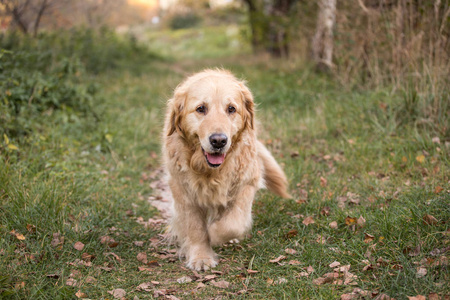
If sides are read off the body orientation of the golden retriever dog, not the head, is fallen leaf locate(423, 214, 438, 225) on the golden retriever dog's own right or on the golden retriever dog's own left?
on the golden retriever dog's own left

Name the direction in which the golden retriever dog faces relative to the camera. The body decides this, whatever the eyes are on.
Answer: toward the camera

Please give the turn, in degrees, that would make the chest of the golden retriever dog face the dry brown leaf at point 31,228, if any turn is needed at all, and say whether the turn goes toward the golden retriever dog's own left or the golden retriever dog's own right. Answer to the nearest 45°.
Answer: approximately 90° to the golden retriever dog's own right

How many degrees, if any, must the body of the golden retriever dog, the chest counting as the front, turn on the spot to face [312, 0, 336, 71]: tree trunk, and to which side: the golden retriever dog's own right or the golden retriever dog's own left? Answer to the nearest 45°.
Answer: approximately 180°

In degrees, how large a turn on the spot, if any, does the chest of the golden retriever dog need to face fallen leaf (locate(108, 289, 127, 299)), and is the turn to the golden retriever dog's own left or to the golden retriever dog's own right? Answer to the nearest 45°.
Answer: approximately 45° to the golden retriever dog's own right

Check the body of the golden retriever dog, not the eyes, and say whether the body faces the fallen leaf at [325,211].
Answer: no

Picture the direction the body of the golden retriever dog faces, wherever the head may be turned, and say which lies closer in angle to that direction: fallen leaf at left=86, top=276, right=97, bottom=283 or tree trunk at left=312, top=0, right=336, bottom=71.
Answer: the fallen leaf

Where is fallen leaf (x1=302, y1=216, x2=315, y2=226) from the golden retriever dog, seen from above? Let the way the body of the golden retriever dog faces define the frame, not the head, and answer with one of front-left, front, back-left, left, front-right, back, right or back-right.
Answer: left

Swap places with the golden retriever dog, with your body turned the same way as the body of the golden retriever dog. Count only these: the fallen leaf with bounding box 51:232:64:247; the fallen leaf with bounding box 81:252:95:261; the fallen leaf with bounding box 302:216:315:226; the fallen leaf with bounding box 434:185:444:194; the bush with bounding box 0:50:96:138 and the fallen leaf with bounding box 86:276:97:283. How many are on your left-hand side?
2

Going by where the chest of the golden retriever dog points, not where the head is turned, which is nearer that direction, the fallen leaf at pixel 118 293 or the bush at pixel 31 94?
the fallen leaf

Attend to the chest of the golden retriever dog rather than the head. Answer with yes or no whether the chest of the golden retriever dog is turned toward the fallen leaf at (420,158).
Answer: no

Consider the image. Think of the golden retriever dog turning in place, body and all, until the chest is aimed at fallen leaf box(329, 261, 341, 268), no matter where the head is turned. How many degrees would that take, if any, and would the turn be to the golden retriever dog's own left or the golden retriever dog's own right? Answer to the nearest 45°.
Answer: approximately 45° to the golden retriever dog's own left

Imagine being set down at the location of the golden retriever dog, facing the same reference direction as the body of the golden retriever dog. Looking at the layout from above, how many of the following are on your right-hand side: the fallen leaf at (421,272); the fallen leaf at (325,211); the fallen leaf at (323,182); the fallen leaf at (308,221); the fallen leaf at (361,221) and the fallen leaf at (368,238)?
0

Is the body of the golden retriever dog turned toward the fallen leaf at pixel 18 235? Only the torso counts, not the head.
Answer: no

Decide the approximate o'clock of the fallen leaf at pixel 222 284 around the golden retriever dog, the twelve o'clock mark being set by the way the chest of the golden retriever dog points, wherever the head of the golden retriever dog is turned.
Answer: The fallen leaf is roughly at 12 o'clock from the golden retriever dog.

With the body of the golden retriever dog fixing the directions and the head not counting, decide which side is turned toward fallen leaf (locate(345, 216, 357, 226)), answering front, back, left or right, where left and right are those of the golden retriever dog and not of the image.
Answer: left

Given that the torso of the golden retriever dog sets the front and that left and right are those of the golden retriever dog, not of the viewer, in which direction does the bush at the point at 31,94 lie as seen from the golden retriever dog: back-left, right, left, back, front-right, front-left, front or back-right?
back-right
